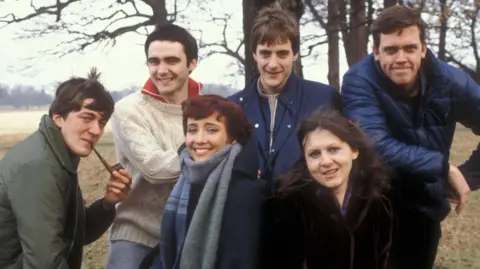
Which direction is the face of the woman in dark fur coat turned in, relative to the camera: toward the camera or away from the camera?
toward the camera

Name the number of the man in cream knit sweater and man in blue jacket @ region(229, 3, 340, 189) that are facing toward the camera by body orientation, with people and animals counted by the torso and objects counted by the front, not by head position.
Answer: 2

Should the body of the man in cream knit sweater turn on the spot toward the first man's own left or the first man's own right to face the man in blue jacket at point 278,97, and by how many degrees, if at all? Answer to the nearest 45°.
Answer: approximately 90° to the first man's own left

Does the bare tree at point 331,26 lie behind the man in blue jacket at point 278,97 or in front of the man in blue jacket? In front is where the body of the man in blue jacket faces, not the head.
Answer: behind

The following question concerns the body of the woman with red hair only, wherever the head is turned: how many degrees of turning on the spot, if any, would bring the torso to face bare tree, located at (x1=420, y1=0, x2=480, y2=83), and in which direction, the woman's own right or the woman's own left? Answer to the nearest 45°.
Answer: approximately 180°

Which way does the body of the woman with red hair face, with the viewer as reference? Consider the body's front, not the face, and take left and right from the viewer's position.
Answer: facing the viewer and to the left of the viewer

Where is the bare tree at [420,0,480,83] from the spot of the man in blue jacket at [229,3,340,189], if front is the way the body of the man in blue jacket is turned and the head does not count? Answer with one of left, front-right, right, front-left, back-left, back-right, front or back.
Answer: back-left

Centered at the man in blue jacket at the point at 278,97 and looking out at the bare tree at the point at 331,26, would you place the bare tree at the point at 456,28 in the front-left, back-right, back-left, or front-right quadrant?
front-right

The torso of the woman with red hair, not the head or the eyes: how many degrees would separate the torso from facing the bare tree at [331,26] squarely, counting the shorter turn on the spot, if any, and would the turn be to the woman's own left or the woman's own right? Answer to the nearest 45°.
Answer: approximately 180°

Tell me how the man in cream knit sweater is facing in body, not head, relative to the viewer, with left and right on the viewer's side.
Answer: facing the viewer

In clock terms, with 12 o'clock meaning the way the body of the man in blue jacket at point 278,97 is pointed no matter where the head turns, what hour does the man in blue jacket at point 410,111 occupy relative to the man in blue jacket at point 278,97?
the man in blue jacket at point 410,111 is roughly at 9 o'clock from the man in blue jacket at point 278,97.

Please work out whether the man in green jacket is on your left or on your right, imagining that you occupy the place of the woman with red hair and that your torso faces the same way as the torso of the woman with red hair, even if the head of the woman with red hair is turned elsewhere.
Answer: on your right

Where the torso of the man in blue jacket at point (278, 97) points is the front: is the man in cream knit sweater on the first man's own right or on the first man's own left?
on the first man's own right

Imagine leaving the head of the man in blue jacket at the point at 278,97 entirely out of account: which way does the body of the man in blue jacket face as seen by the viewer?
toward the camera
